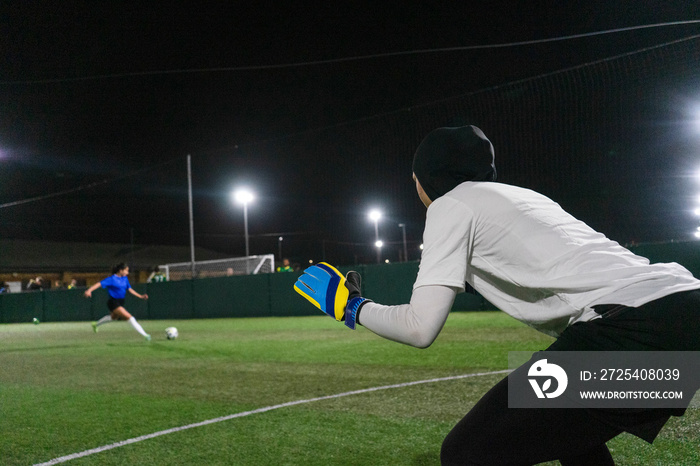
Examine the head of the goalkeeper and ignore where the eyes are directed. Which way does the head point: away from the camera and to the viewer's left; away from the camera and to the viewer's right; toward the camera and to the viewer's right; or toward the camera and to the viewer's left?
away from the camera and to the viewer's left

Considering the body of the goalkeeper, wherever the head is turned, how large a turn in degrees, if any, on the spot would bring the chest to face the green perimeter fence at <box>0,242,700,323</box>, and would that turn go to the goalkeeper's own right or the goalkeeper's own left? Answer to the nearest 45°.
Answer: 0° — they already face it

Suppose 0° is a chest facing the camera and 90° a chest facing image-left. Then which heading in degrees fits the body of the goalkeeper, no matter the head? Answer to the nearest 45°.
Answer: approximately 135°
